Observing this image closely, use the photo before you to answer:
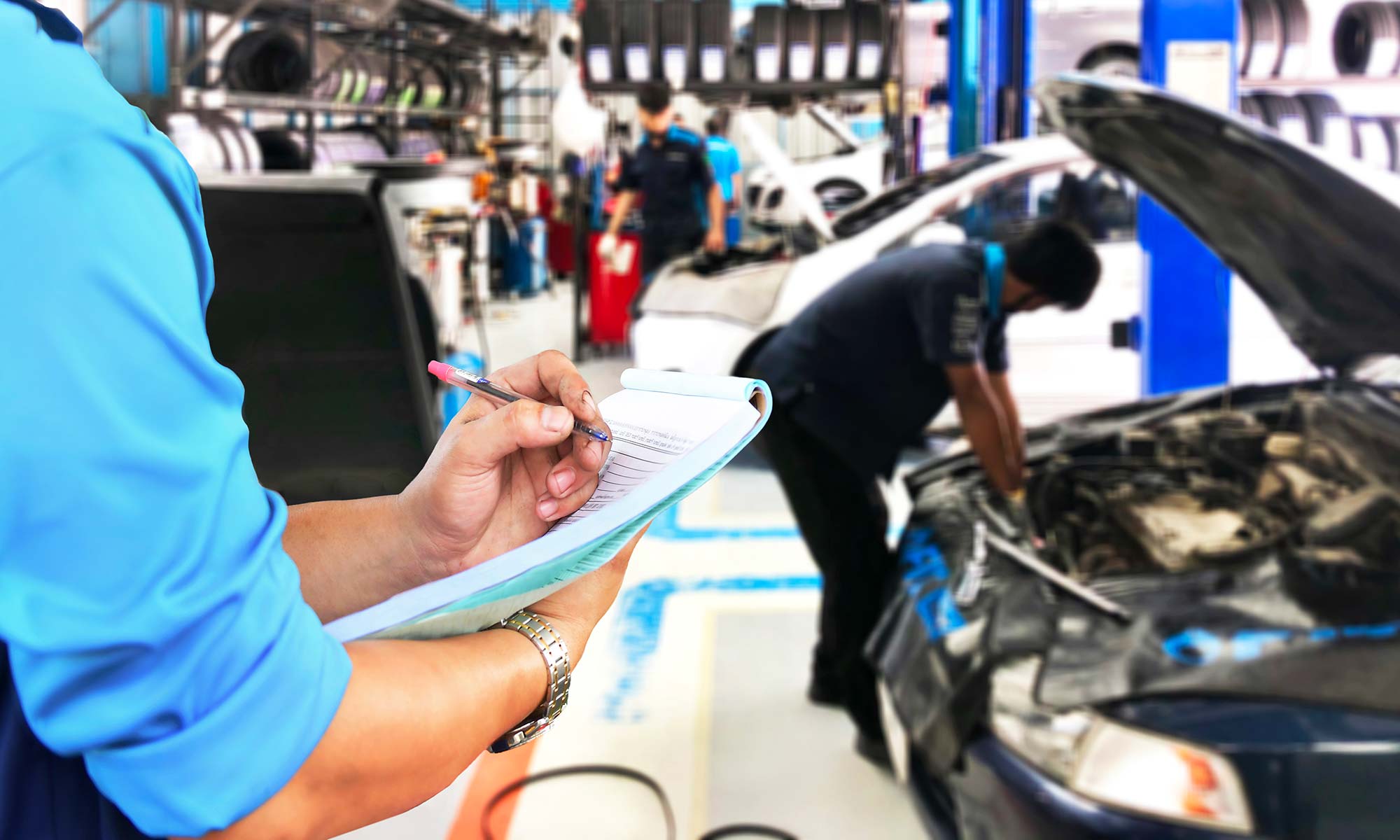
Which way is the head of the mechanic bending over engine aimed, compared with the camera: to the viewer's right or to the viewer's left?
to the viewer's right

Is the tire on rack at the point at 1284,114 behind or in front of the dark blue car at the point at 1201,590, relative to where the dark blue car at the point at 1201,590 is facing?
behind

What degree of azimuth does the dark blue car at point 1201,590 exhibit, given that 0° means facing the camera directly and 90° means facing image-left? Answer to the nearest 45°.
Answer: approximately 45°

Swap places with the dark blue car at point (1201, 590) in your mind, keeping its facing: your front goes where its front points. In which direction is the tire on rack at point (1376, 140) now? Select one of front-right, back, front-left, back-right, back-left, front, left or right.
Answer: back-right

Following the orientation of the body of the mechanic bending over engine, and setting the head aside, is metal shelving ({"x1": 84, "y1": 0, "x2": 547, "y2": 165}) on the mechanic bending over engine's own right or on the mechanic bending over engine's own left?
on the mechanic bending over engine's own left

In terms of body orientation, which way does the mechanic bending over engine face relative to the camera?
to the viewer's right

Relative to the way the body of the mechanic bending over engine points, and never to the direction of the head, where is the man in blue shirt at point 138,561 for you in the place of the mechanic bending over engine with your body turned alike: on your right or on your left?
on your right

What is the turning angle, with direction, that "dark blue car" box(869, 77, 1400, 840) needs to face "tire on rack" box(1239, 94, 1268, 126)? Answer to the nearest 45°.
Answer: approximately 135° to its right

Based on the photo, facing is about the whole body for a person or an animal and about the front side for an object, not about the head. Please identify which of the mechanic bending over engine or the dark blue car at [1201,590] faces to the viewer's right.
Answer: the mechanic bending over engine

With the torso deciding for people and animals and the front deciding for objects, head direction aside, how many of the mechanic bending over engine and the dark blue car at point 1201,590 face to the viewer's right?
1

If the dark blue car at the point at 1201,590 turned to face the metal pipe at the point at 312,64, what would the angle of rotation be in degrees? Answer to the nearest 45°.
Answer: approximately 90° to its right
